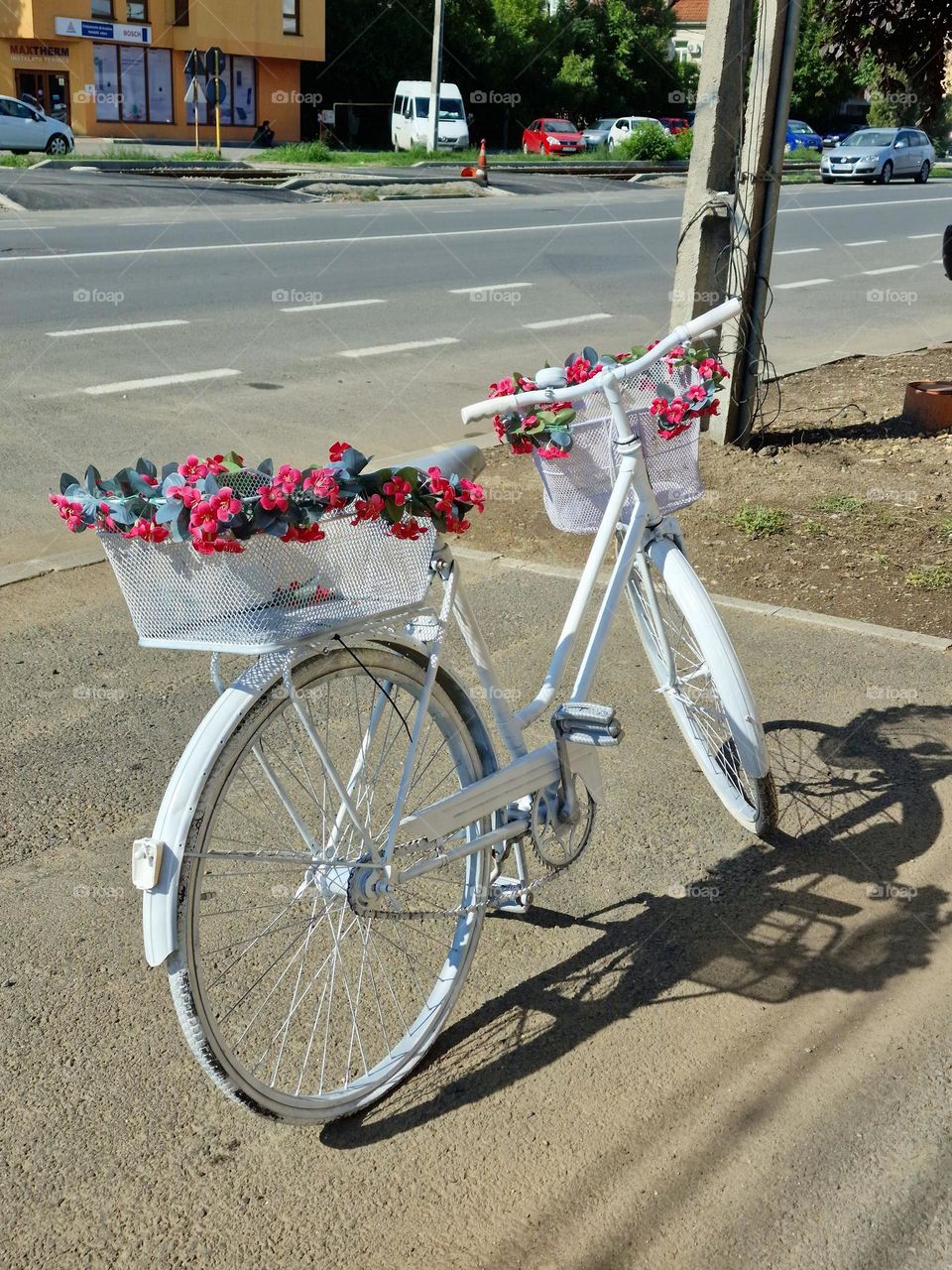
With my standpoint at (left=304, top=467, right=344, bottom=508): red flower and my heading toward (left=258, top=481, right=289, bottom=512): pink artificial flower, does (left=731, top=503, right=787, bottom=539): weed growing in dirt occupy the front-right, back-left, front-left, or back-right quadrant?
back-right

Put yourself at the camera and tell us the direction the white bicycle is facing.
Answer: facing away from the viewer and to the right of the viewer

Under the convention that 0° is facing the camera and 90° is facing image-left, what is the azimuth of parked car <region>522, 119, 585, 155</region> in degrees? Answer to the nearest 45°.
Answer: approximately 315°

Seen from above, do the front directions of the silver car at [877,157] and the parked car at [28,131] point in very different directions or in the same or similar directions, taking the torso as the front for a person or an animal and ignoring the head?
very different directions

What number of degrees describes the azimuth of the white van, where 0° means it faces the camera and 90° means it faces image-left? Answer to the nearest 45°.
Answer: approximately 315°

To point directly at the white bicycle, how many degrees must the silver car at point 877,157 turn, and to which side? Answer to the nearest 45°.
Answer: approximately 45° to its left

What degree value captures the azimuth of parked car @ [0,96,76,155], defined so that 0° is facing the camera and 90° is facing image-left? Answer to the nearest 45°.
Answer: approximately 270°

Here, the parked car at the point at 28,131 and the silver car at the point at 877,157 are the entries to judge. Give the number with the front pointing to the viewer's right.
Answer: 1

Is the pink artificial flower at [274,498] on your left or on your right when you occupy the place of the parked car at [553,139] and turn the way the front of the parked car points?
on your right

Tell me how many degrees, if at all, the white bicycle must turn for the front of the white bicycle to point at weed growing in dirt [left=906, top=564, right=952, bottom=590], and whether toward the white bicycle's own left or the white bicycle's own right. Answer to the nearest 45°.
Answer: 0° — it already faces it

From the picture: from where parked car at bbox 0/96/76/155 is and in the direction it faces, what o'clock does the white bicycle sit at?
The white bicycle is roughly at 3 o'clock from the parked car.

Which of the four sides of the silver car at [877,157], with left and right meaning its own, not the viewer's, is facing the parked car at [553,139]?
right
